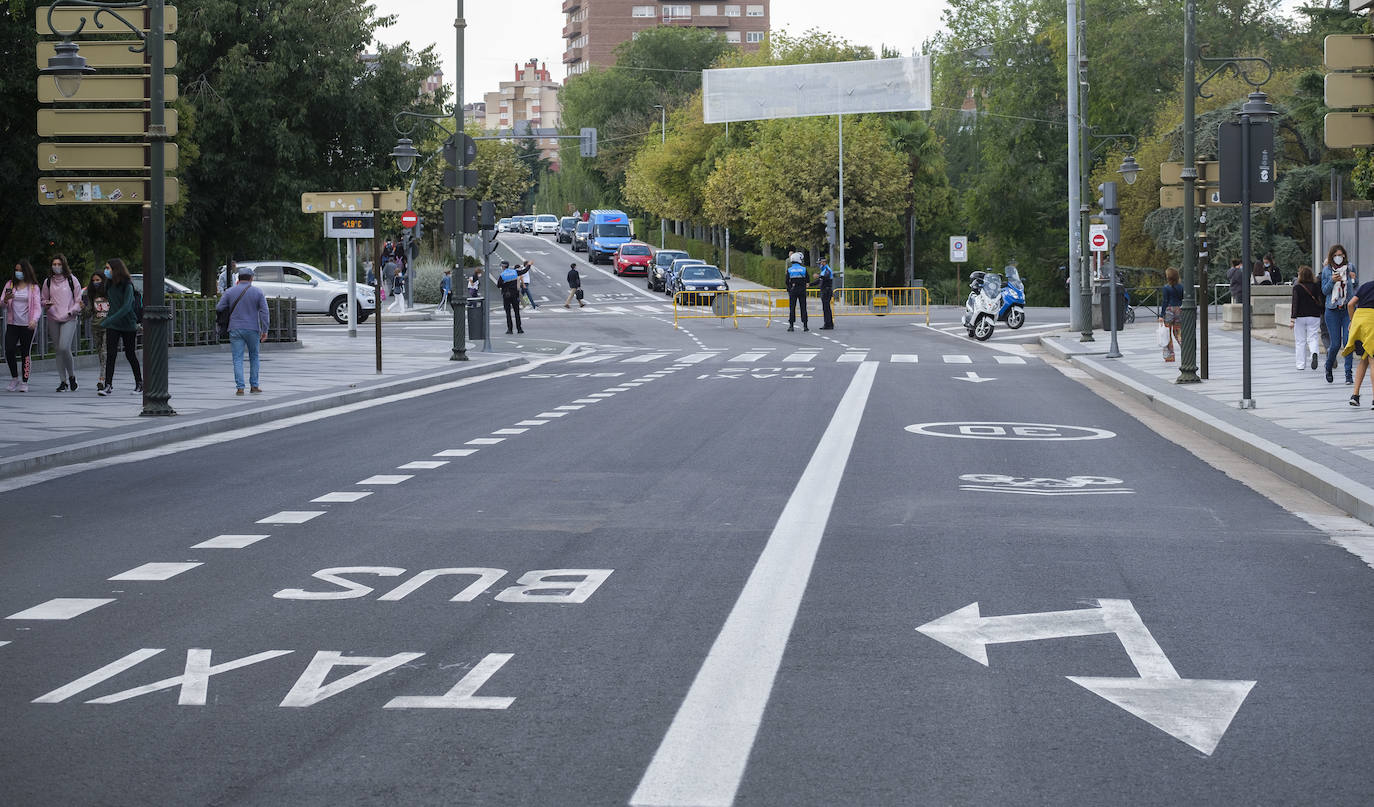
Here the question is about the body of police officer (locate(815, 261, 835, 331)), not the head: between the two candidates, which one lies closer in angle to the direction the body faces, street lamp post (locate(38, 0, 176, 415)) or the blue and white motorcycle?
the street lamp post

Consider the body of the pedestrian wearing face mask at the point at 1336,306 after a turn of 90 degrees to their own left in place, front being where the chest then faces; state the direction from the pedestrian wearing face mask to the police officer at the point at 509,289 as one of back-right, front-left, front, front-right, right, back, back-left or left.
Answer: back-left

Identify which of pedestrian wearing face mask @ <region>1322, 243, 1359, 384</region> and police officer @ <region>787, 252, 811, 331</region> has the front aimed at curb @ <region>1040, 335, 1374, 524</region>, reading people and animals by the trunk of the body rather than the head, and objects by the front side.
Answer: the pedestrian wearing face mask

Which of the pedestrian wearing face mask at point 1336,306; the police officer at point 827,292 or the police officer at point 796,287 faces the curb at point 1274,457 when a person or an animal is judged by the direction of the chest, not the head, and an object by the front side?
the pedestrian wearing face mask
